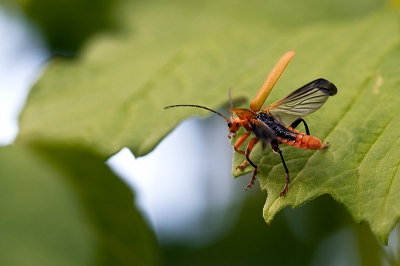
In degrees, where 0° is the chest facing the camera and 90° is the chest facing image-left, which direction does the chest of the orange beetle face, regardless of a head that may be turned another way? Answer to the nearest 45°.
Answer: approximately 90°

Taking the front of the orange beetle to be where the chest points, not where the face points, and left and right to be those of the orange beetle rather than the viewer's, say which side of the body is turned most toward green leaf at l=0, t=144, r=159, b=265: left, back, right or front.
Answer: front
